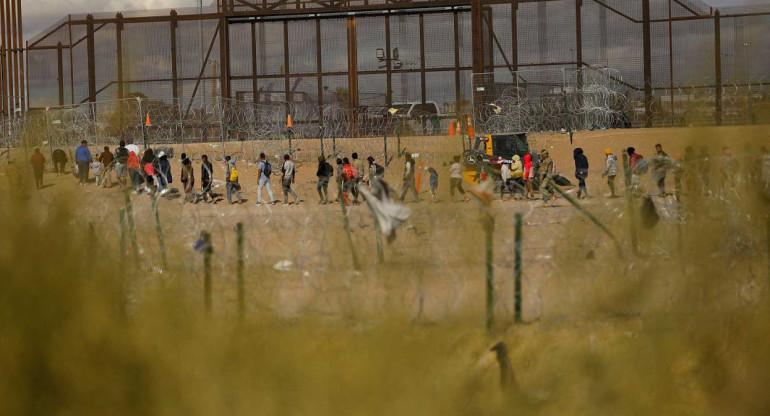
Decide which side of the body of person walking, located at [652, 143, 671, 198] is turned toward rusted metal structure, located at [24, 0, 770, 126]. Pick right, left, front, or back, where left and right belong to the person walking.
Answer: right

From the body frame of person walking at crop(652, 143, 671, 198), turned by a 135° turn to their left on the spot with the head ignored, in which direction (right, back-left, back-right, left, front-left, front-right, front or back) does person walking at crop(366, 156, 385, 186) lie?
back

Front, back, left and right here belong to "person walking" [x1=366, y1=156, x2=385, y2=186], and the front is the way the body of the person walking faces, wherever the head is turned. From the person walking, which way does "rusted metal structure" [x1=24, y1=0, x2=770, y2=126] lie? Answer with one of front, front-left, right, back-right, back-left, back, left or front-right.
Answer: right

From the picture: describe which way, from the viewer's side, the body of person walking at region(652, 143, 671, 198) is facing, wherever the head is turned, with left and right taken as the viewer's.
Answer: facing to the left of the viewer

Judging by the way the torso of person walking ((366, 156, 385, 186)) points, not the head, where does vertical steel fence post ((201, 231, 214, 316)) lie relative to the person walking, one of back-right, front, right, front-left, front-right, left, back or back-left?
left

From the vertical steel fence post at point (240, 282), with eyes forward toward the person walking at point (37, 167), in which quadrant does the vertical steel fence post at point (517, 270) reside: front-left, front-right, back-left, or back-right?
back-right

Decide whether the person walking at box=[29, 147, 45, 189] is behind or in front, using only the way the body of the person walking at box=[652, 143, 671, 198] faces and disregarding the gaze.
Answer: in front

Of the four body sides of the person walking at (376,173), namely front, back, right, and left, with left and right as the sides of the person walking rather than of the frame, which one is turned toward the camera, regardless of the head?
left

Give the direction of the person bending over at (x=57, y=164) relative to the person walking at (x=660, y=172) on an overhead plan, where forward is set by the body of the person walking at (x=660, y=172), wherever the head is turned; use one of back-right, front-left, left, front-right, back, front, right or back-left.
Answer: front

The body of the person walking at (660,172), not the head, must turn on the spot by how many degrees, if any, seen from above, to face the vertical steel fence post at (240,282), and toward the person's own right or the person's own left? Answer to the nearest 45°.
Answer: approximately 45° to the person's own left

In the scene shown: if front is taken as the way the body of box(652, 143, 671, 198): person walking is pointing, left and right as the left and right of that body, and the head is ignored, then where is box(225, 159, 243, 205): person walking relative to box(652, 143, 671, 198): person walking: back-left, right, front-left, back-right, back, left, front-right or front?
front-right

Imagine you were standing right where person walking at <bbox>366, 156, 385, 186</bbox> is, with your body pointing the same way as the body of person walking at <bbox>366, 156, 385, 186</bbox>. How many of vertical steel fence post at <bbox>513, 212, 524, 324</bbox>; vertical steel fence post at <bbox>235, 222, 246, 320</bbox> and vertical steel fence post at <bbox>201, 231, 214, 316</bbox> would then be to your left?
3

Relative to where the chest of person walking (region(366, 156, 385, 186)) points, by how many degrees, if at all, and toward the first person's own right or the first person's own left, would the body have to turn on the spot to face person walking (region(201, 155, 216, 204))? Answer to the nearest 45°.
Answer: approximately 45° to the first person's own right

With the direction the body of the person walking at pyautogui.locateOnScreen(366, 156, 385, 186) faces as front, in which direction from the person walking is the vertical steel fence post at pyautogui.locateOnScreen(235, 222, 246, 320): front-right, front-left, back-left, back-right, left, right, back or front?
left

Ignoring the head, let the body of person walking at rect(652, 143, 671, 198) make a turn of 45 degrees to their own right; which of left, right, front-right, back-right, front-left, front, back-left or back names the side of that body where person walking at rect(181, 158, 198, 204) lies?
front
